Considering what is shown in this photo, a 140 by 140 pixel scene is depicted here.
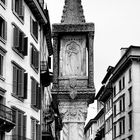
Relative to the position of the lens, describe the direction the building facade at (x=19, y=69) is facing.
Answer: facing the viewer and to the right of the viewer

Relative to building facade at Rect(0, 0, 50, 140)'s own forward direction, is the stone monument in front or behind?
in front
